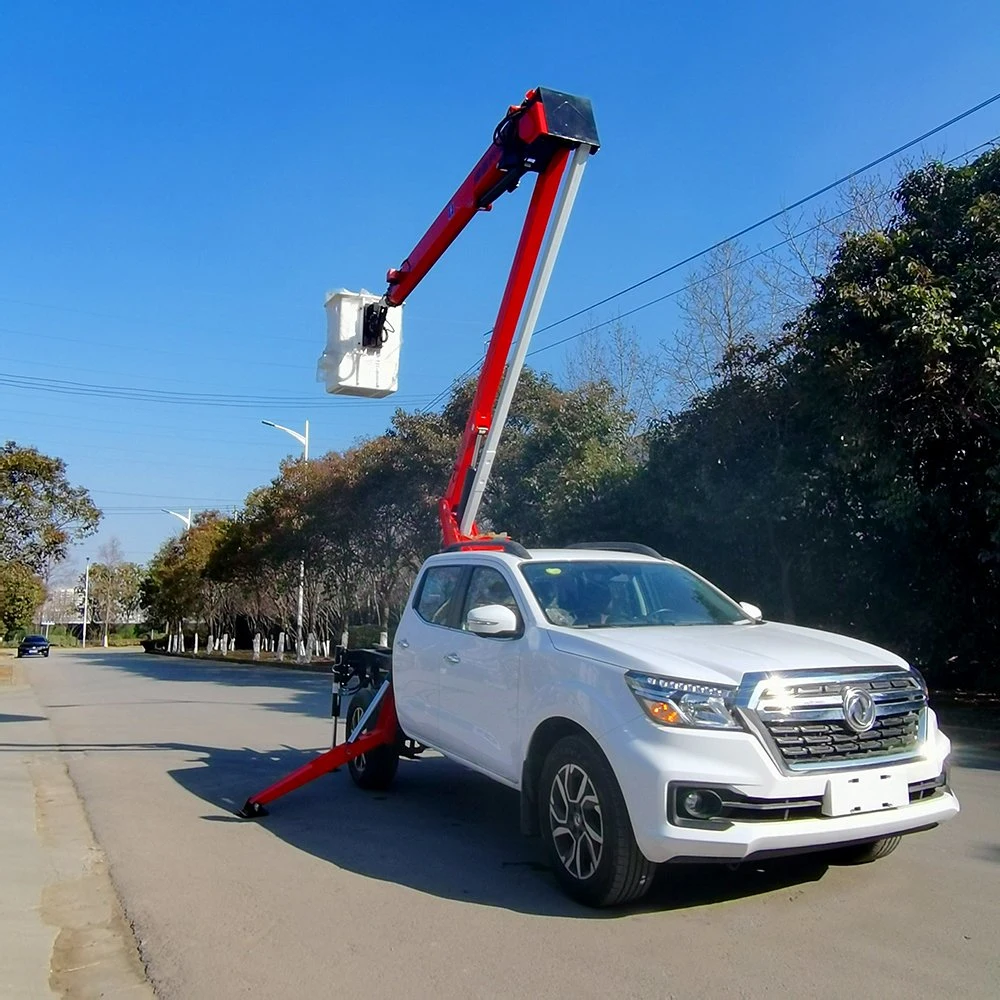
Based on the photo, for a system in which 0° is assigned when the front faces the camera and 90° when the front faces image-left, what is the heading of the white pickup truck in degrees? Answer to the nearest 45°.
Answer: approximately 315°

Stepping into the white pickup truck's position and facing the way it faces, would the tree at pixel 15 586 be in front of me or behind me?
behind

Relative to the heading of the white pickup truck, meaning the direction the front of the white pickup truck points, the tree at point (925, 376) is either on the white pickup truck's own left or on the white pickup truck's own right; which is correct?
on the white pickup truck's own left

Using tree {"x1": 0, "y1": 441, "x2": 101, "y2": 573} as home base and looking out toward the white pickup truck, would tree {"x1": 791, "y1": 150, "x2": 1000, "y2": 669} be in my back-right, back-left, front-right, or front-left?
front-left

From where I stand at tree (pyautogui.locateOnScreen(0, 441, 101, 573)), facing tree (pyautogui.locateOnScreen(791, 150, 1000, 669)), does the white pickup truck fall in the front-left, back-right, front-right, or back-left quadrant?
front-right

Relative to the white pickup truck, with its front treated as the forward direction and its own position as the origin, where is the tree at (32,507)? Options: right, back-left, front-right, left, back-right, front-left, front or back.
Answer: back
